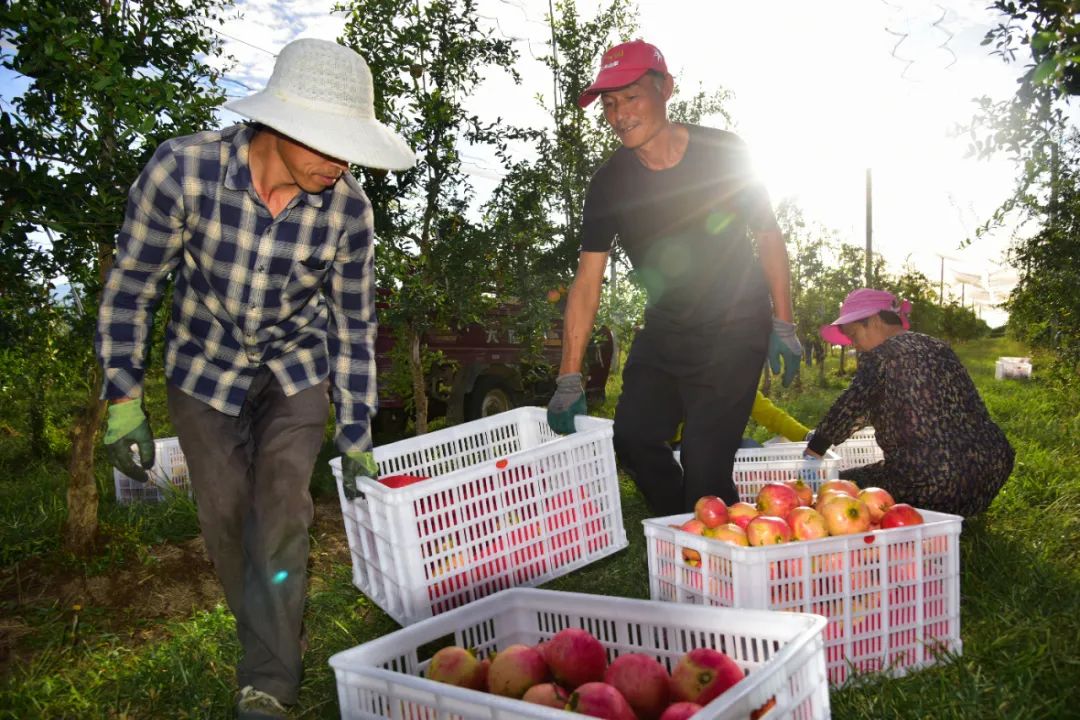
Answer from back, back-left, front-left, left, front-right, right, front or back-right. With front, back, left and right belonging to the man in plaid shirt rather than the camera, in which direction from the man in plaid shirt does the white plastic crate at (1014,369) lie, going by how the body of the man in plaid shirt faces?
back-left

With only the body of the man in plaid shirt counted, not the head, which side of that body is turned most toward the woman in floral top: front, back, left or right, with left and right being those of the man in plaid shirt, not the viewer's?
left

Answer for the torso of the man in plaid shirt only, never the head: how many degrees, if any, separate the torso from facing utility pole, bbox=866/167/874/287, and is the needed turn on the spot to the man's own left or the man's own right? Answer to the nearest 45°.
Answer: approximately 135° to the man's own left

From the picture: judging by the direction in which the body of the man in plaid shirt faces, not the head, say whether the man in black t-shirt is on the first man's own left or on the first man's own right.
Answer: on the first man's own left

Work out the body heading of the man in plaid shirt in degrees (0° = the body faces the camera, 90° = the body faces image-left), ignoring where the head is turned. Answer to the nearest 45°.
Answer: approximately 0°

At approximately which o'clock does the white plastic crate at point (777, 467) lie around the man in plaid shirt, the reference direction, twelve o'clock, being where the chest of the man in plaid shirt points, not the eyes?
The white plastic crate is roughly at 8 o'clock from the man in plaid shirt.

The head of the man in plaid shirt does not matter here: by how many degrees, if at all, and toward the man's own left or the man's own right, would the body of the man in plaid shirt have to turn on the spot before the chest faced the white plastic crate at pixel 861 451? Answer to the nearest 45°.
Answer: approximately 135° to the man's own left

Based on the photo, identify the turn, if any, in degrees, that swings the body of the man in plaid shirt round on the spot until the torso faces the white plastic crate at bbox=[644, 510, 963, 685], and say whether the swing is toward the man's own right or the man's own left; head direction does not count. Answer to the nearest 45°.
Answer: approximately 90° to the man's own left
